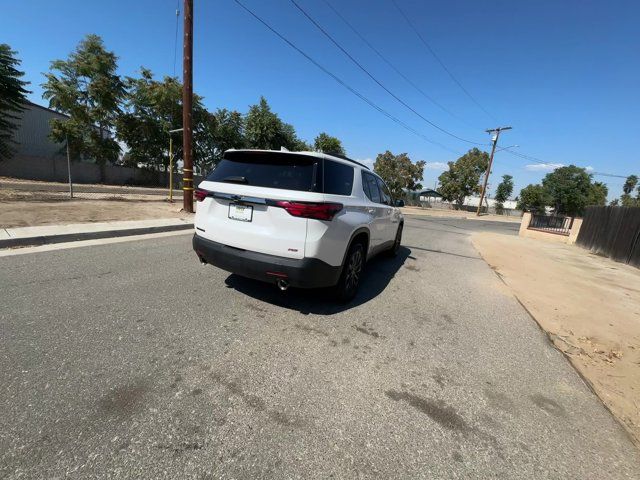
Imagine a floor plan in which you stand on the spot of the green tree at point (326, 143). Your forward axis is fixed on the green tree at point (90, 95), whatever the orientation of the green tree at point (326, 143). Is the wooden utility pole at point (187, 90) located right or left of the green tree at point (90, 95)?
left

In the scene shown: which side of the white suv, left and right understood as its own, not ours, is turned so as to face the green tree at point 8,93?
left

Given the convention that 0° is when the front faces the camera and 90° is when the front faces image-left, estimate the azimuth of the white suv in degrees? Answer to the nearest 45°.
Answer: approximately 225°

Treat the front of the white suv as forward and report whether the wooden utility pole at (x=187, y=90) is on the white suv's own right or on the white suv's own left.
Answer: on the white suv's own left

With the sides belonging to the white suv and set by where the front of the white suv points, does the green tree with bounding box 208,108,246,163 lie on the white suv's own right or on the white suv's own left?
on the white suv's own left

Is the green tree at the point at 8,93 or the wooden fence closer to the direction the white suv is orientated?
the wooden fence

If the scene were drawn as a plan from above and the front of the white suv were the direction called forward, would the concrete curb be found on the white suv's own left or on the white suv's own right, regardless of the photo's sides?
on the white suv's own left
